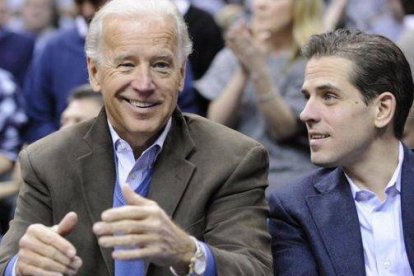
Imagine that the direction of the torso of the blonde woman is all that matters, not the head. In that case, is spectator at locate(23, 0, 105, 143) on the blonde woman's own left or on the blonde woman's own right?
on the blonde woman's own right

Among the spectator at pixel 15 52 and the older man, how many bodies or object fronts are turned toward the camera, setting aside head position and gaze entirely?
2

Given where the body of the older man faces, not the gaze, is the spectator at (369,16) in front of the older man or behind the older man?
behind

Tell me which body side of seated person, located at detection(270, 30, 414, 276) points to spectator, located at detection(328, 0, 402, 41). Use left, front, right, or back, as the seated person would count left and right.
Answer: back

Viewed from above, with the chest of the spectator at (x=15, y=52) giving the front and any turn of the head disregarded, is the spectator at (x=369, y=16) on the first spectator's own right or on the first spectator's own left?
on the first spectator's own left

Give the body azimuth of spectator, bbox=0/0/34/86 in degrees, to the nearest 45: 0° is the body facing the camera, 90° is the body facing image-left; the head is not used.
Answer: approximately 0°

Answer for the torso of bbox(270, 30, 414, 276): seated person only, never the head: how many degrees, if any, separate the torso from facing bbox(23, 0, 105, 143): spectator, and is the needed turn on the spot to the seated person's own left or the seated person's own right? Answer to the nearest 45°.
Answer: approximately 135° to the seated person's own right

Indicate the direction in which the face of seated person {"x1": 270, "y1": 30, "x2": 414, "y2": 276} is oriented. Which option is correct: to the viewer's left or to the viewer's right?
to the viewer's left
